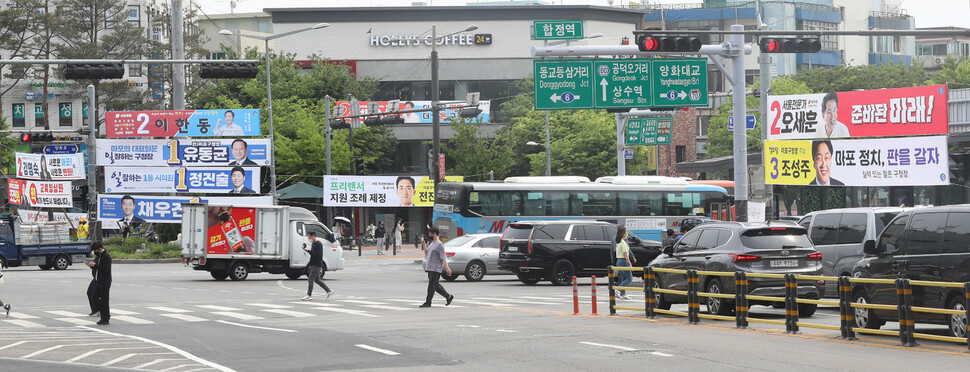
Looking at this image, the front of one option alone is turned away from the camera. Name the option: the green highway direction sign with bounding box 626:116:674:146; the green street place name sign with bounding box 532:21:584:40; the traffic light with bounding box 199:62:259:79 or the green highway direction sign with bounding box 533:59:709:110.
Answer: the traffic light

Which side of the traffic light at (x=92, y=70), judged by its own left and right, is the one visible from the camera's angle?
back

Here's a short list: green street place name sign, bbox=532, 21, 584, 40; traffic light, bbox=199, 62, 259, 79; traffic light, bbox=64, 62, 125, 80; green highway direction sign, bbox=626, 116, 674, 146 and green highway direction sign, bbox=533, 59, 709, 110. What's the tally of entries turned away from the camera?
2

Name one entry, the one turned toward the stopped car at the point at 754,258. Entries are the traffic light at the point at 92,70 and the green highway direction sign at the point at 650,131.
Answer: the green highway direction sign

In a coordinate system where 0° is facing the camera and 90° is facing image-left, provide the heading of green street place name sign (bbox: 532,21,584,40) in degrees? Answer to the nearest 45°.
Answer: approximately 0°

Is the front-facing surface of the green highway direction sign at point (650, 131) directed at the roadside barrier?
yes

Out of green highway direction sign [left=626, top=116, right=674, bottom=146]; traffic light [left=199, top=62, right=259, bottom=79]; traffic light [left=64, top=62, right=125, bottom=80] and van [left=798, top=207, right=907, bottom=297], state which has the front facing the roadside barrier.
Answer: the green highway direction sign

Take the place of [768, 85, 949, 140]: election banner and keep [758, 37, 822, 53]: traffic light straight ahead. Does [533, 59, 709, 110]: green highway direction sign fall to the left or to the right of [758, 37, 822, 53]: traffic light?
right

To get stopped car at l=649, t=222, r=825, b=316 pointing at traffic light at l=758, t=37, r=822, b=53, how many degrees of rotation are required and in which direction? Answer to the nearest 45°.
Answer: approximately 45° to its right

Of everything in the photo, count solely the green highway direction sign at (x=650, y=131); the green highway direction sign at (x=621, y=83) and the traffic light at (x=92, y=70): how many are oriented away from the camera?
1

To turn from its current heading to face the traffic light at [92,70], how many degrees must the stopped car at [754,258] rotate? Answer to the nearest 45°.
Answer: approximately 45° to its left

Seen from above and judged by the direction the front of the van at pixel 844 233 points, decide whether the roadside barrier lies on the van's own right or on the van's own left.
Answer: on the van's own left

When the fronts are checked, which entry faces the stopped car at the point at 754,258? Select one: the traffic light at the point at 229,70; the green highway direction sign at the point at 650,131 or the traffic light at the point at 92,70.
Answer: the green highway direction sign
